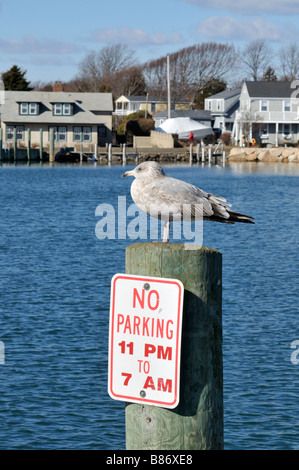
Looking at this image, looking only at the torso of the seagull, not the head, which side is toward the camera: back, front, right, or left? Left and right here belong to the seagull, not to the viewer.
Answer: left

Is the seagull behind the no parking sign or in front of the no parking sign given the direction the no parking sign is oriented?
behind

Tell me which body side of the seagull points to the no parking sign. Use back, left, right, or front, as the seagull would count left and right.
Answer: left
